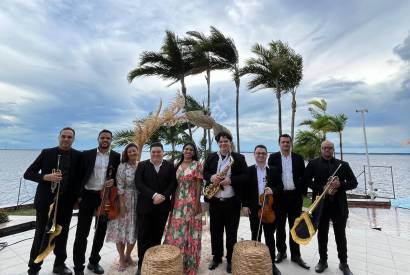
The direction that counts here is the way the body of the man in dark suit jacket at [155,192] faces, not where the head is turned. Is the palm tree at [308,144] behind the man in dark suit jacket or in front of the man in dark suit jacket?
behind

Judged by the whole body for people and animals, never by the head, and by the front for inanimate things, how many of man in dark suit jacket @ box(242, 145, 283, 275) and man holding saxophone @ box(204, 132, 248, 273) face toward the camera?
2

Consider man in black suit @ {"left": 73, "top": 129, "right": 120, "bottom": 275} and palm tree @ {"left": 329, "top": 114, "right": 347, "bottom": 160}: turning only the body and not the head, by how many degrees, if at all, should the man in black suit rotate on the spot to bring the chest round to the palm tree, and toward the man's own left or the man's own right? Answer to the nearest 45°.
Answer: approximately 135° to the man's own left

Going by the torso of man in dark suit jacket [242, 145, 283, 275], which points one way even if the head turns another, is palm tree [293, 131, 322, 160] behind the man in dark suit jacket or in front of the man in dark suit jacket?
behind

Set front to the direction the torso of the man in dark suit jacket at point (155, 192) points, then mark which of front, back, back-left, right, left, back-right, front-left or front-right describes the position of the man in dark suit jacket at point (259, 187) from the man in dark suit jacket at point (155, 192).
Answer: left

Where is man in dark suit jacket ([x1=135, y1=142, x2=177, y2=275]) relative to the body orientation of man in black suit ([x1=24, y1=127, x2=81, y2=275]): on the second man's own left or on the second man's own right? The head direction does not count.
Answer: on the second man's own left

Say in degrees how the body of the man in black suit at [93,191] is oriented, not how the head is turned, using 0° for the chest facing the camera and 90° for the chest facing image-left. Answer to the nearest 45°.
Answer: approximately 0°

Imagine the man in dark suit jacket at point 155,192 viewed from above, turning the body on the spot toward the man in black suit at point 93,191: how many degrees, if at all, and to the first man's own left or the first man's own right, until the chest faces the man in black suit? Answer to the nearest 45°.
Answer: approximately 90° to the first man's own right
